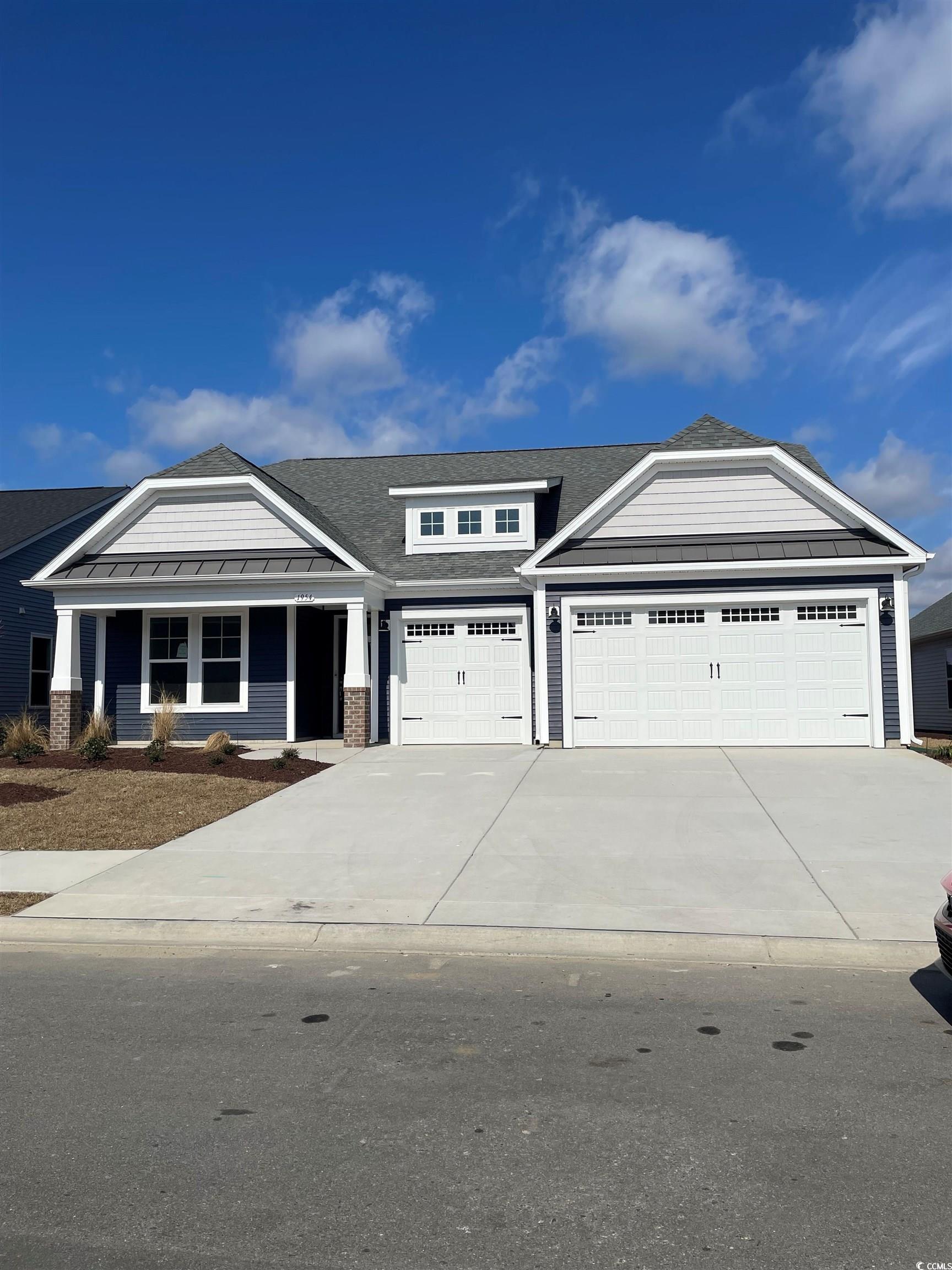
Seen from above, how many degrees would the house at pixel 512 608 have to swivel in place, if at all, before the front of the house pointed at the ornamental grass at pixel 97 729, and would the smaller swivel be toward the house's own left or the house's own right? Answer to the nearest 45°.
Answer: approximately 90° to the house's own right

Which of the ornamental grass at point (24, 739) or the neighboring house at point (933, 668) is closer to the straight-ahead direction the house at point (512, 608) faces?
the ornamental grass

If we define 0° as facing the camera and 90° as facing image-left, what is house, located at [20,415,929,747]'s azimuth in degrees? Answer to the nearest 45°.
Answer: approximately 0°

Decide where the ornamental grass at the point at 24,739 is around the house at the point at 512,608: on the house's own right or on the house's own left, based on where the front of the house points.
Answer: on the house's own right

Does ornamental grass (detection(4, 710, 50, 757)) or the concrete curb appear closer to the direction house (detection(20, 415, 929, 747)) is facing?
the concrete curb

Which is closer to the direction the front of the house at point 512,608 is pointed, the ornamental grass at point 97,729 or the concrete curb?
the concrete curb

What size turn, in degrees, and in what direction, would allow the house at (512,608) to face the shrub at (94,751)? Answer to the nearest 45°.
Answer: approximately 90° to its right

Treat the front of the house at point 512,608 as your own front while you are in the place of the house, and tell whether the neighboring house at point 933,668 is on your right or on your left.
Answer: on your left

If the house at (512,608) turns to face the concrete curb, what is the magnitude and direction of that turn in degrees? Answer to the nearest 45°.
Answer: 0° — it already faces it

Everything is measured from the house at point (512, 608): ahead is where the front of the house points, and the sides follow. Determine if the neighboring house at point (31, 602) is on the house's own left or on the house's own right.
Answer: on the house's own right
